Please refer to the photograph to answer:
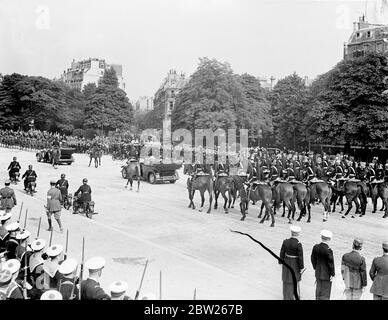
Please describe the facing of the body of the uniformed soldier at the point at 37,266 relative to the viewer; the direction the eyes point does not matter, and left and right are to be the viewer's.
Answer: facing away from the viewer

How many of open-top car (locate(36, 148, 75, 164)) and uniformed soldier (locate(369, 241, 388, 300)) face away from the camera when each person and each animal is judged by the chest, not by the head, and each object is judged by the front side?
1

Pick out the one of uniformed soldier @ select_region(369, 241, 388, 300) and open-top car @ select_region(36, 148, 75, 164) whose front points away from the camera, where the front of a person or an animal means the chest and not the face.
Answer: the uniformed soldier

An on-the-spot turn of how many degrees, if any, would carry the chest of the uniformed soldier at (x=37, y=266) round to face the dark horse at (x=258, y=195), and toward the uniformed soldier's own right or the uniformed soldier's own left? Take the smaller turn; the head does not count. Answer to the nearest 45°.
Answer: approximately 45° to the uniformed soldier's own right

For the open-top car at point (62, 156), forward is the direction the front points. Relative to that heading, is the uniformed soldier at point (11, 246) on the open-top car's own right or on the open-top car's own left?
on the open-top car's own left

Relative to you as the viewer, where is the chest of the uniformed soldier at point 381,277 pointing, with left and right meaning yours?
facing away from the viewer

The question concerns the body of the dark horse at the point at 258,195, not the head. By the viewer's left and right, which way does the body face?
facing away from the viewer and to the left of the viewer

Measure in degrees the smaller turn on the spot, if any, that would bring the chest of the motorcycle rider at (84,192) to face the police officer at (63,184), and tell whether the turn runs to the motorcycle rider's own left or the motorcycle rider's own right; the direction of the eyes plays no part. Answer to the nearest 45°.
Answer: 0° — they already face them

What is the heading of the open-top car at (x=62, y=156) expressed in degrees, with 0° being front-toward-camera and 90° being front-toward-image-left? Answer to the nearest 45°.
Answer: approximately 90°

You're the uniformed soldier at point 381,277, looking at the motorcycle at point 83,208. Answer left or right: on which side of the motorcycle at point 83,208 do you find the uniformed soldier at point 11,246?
left
